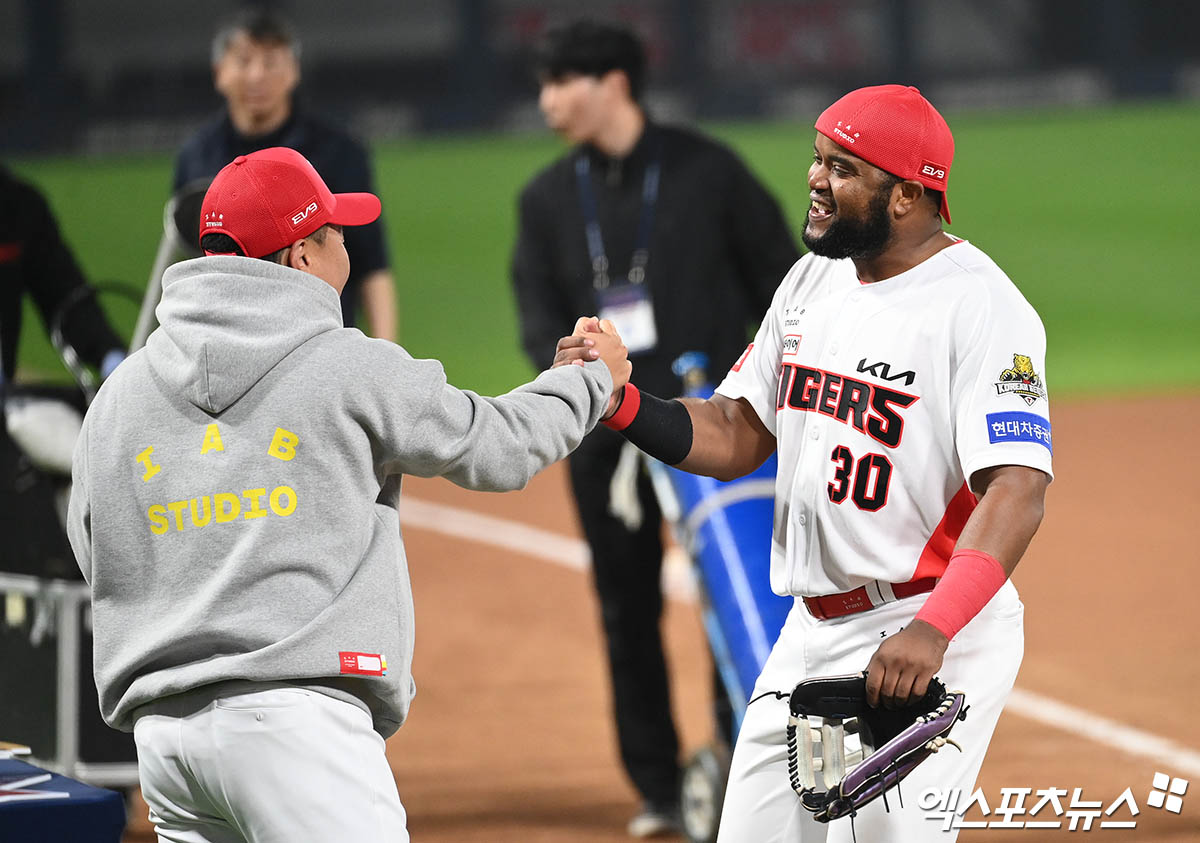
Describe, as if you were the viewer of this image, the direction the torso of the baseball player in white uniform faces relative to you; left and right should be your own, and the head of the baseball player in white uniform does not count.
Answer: facing the viewer and to the left of the viewer

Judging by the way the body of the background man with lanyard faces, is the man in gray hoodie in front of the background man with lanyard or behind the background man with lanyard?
in front

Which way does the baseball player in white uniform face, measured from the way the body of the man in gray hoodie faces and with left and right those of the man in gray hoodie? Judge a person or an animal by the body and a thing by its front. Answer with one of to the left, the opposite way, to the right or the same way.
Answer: the opposite way

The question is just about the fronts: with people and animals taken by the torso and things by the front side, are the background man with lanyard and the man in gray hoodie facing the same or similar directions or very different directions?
very different directions

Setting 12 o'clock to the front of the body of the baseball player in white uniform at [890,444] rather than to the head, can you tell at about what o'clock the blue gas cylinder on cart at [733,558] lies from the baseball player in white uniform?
The blue gas cylinder on cart is roughly at 4 o'clock from the baseball player in white uniform.

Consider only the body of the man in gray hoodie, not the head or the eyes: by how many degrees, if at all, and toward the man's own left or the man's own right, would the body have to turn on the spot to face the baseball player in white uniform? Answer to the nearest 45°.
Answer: approximately 45° to the man's own right

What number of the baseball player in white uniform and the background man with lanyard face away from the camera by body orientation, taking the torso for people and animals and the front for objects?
0

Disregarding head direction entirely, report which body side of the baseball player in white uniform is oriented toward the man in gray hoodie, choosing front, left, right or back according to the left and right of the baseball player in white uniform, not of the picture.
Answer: front

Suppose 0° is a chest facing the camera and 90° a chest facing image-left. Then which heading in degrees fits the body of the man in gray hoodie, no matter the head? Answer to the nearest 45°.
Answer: approximately 225°

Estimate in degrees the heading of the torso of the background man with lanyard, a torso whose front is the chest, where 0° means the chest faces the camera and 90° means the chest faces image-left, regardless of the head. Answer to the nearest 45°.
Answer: approximately 45°
